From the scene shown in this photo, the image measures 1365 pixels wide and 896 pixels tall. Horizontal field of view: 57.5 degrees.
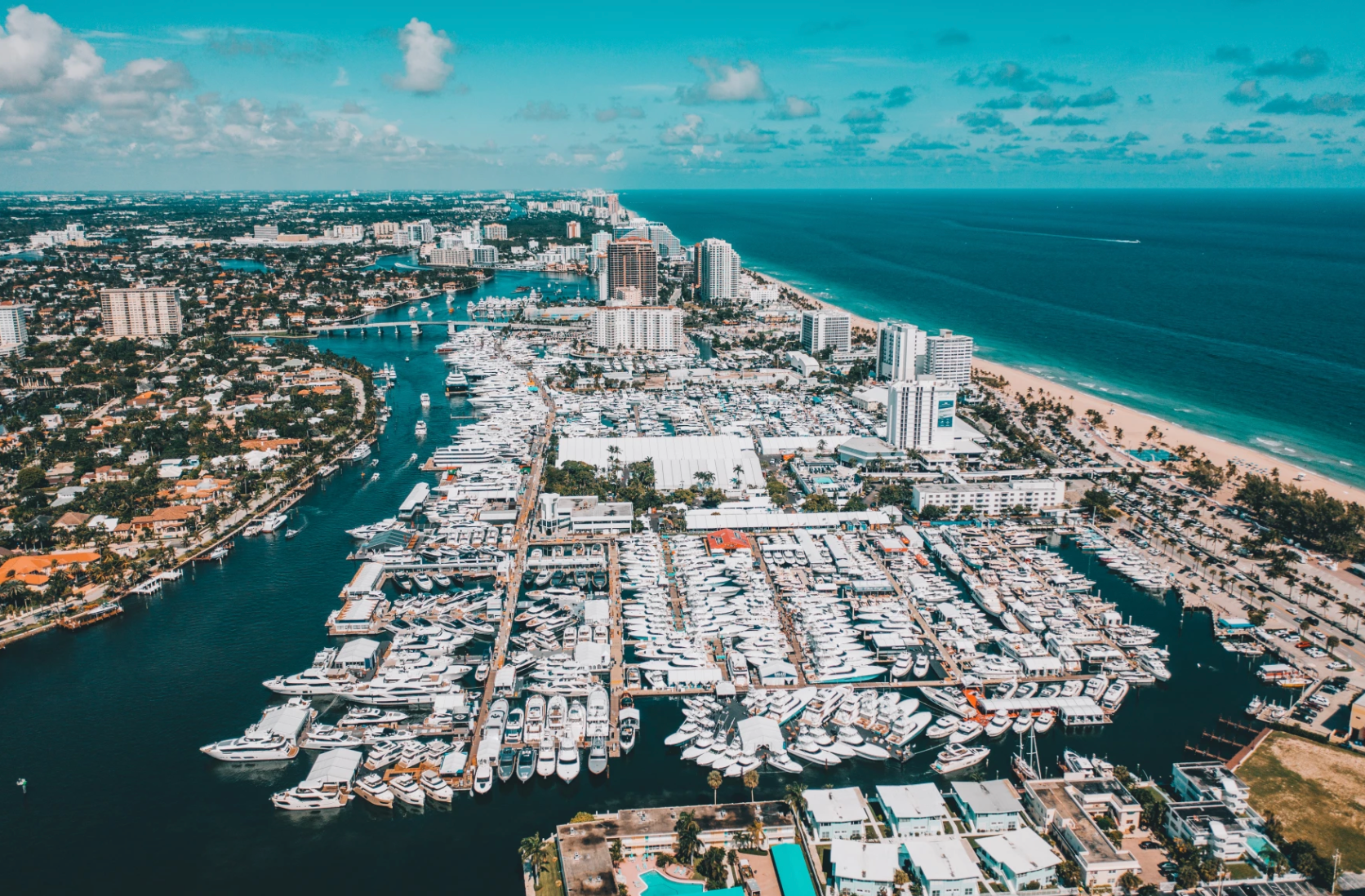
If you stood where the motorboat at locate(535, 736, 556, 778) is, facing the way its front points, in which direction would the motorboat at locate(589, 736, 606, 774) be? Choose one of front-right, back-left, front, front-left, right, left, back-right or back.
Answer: left

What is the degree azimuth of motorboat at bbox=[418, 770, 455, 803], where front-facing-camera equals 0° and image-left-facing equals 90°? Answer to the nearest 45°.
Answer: approximately 315°

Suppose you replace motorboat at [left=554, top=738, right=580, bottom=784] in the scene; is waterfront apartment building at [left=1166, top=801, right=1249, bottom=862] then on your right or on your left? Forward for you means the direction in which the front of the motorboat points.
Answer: on your left

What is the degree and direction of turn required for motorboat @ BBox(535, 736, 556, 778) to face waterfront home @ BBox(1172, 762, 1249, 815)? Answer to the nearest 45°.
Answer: approximately 90° to its left

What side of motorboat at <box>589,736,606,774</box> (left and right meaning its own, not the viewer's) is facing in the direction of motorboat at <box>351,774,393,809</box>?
right

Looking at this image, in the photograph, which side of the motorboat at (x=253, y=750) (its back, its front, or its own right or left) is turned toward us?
left

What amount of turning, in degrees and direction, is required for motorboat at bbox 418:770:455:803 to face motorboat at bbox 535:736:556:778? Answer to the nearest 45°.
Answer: approximately 45° to its left

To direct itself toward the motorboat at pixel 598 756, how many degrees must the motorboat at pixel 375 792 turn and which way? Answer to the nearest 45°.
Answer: approximately 45° to its left

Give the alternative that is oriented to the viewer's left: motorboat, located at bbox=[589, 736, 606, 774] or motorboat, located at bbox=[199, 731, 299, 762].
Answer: motorboat, located at bbox=[199, 731, 299, 762]
